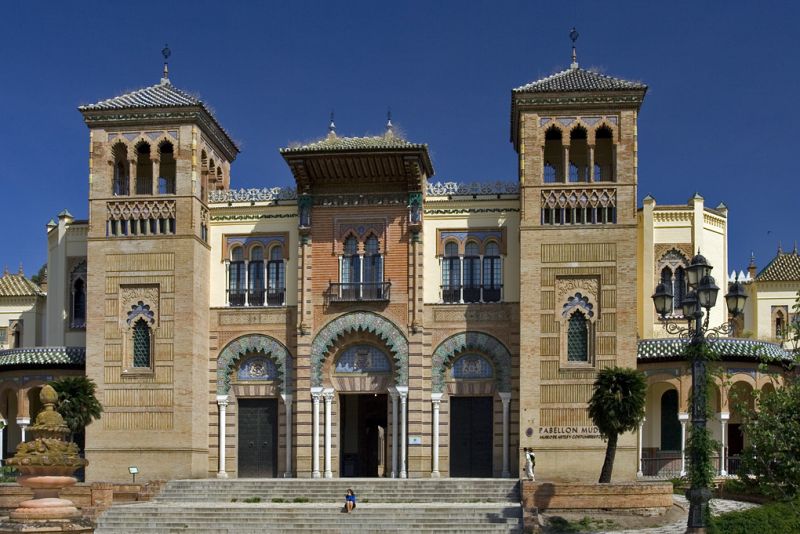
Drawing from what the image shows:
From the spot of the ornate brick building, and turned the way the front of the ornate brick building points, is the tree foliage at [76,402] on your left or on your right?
on your right

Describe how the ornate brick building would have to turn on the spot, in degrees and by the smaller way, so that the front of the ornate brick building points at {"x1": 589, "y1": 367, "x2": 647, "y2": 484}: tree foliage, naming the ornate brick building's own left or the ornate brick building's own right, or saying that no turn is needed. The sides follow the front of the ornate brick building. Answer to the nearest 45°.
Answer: approximately 45° to the ornate brick building's own left

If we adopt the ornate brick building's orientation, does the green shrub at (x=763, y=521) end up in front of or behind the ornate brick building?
in front

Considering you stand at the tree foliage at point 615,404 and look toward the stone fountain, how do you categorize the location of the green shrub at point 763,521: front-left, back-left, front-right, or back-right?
front-left

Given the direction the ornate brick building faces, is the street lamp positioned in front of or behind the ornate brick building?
in front

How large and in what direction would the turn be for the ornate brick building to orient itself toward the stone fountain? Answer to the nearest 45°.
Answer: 0° — it already faces it

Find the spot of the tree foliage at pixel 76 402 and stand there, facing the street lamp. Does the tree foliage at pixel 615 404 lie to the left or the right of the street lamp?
left

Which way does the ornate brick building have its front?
toward the camera
